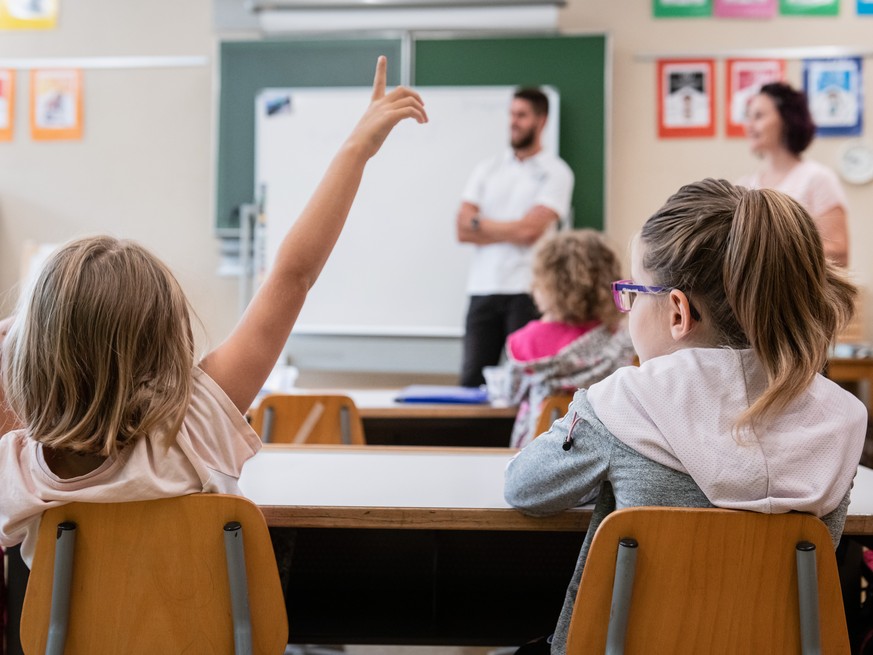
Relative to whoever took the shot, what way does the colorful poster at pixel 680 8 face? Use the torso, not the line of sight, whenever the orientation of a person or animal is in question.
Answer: facing the viewer

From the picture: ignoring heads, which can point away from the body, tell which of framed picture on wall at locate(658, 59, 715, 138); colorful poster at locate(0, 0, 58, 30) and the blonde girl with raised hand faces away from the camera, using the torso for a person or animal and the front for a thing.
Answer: the blonde girl with raised hand

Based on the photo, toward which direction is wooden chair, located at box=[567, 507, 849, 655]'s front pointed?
away from the camera

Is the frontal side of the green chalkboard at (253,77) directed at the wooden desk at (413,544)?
yes

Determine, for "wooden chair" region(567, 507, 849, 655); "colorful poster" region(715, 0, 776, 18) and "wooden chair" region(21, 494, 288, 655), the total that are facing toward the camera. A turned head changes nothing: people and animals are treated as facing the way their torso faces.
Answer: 1

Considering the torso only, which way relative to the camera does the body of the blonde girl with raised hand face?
away from the camera

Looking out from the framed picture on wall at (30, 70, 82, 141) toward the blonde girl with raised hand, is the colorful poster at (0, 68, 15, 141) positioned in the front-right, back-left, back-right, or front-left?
back-right

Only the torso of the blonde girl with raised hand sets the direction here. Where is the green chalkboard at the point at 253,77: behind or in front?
in front

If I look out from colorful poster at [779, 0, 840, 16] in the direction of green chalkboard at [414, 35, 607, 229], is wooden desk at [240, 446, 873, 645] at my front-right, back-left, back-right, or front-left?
front-left

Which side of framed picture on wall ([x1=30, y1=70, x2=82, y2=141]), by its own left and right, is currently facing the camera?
front

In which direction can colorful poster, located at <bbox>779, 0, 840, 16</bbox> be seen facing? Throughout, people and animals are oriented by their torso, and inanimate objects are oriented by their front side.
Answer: toward the camera

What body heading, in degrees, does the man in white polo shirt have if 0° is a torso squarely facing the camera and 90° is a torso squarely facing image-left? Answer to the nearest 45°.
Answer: approximately 45°

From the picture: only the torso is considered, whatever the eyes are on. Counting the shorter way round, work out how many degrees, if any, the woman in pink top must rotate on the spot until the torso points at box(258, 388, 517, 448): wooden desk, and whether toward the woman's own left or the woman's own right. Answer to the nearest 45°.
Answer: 0° — they already face it

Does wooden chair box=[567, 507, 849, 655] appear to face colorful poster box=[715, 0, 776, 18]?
yes

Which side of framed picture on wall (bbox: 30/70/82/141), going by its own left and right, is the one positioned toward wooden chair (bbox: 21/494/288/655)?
front
